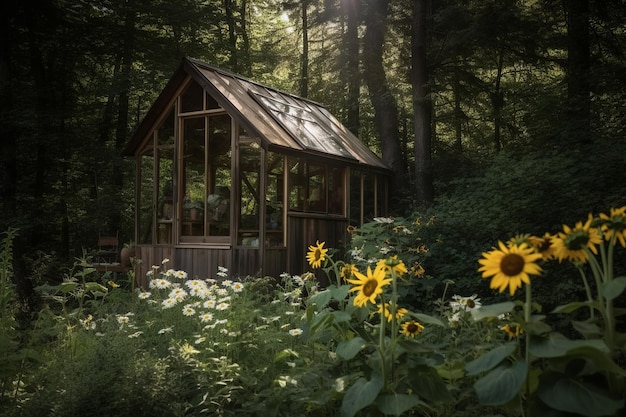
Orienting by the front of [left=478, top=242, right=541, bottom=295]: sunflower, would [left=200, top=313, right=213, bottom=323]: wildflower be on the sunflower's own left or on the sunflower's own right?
on the sunflower's own right
